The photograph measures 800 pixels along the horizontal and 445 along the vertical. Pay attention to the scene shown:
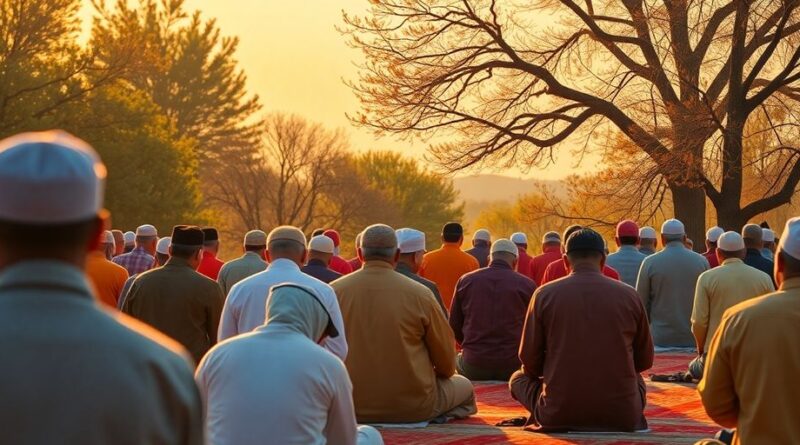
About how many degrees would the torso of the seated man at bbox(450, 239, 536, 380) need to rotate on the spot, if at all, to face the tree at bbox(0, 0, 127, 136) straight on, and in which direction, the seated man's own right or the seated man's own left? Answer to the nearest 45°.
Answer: approximately 45° to the seated man's own left

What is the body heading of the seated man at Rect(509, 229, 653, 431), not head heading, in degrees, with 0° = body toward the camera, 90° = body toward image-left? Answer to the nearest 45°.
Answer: approximately 180°

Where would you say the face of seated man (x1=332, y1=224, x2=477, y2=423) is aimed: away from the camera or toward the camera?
away from the camera

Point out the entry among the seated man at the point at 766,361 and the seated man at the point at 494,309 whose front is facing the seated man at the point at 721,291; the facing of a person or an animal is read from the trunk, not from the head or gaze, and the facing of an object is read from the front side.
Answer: the seated man at the point at 766,361

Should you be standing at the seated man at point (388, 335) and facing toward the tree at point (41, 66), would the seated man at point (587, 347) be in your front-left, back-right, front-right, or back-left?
back-right

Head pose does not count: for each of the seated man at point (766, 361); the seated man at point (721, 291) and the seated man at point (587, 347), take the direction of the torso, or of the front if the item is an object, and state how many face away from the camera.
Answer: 3

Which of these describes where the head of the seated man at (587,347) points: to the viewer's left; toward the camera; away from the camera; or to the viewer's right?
away from the camera

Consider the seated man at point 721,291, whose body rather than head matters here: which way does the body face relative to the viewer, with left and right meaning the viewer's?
facing away from the viewer

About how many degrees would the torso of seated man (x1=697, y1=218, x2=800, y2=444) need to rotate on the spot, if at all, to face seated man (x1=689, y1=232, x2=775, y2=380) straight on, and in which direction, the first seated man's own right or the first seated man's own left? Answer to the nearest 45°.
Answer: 0° — they already face them

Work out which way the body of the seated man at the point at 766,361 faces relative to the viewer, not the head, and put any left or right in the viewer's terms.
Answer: facing away from the viewer

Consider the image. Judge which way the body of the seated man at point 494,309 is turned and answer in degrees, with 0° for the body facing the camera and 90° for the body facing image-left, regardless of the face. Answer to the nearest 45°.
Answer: approximately 180°

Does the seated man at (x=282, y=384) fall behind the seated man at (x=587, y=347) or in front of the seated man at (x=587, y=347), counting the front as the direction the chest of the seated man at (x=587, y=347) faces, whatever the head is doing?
behind

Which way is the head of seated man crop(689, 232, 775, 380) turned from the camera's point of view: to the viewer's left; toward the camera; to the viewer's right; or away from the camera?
away from the camera

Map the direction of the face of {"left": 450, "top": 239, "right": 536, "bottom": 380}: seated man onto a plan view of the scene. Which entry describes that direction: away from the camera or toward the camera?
away from the camera

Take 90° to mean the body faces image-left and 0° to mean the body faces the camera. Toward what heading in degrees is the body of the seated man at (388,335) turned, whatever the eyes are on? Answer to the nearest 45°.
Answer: approximately 180°
